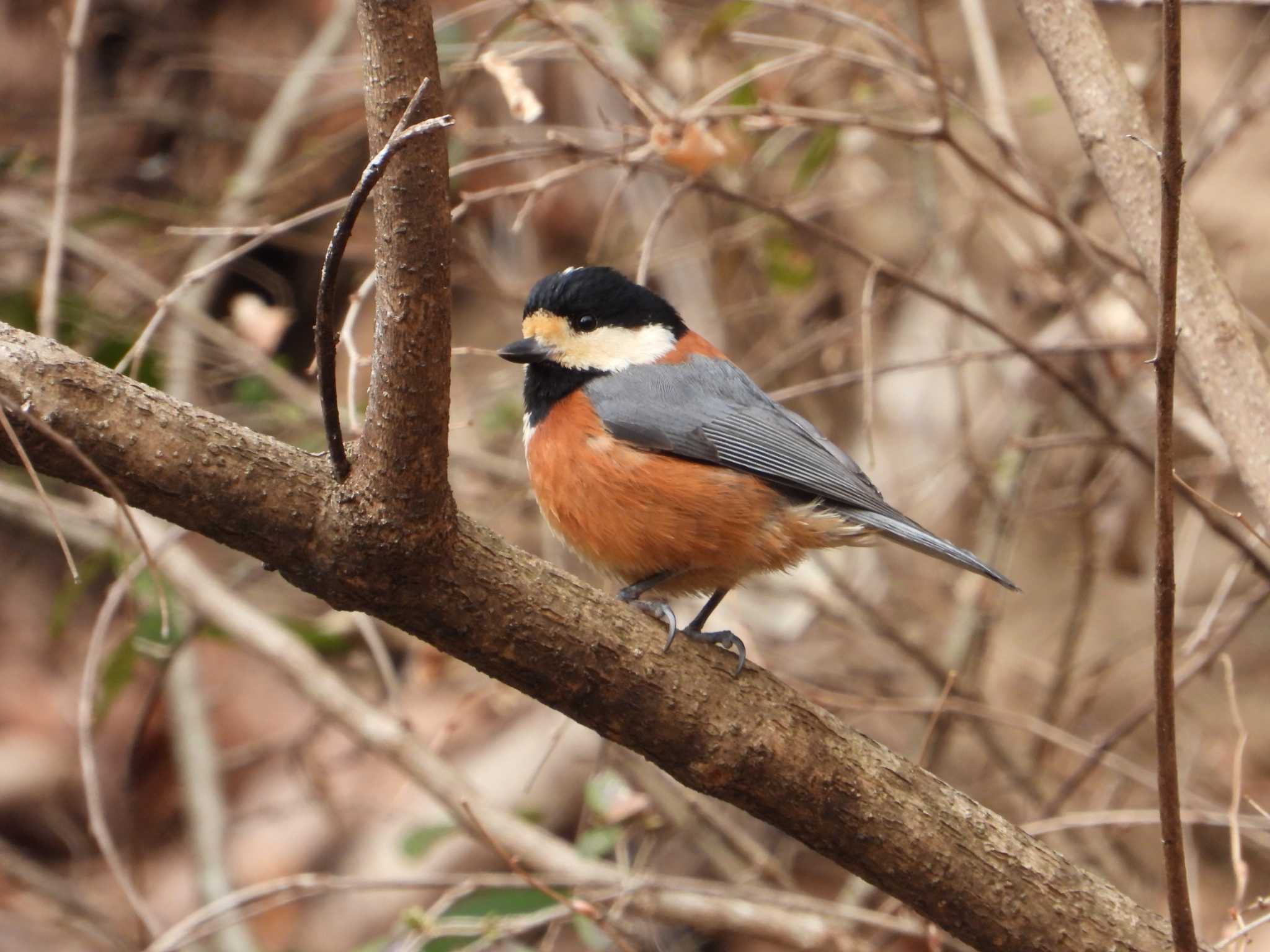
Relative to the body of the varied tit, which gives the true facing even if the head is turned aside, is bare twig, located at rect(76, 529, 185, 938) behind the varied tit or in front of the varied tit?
in front

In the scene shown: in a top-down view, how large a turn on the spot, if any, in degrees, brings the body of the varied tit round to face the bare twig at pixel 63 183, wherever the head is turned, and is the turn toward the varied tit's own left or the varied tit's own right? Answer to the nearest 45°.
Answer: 0° — it already faces it

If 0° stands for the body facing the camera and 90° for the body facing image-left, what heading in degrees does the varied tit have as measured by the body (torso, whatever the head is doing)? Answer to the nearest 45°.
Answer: approximately 90°

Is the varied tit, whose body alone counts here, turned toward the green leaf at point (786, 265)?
no

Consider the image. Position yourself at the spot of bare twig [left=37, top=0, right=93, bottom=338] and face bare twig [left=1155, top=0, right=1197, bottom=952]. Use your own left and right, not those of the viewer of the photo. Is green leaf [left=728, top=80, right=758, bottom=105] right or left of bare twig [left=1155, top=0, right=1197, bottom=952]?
left

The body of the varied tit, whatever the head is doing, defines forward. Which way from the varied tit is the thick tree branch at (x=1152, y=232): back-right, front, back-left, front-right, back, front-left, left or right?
back-right
